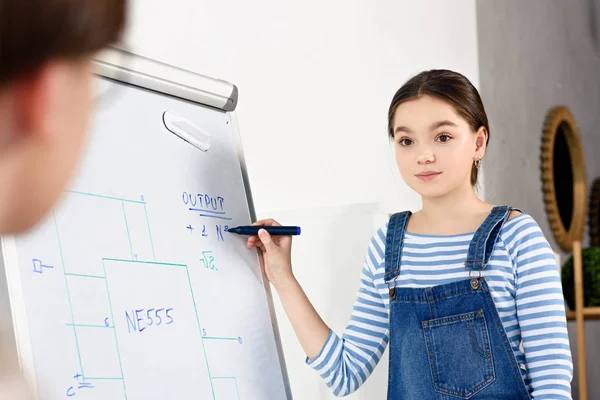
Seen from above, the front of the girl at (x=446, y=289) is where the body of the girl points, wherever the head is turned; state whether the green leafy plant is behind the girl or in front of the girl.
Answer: behind

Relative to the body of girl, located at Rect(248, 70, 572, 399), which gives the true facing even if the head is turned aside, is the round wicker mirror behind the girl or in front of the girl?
behind

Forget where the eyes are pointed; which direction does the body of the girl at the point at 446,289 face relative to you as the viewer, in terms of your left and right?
facing the viewer and to the left of the viewer
